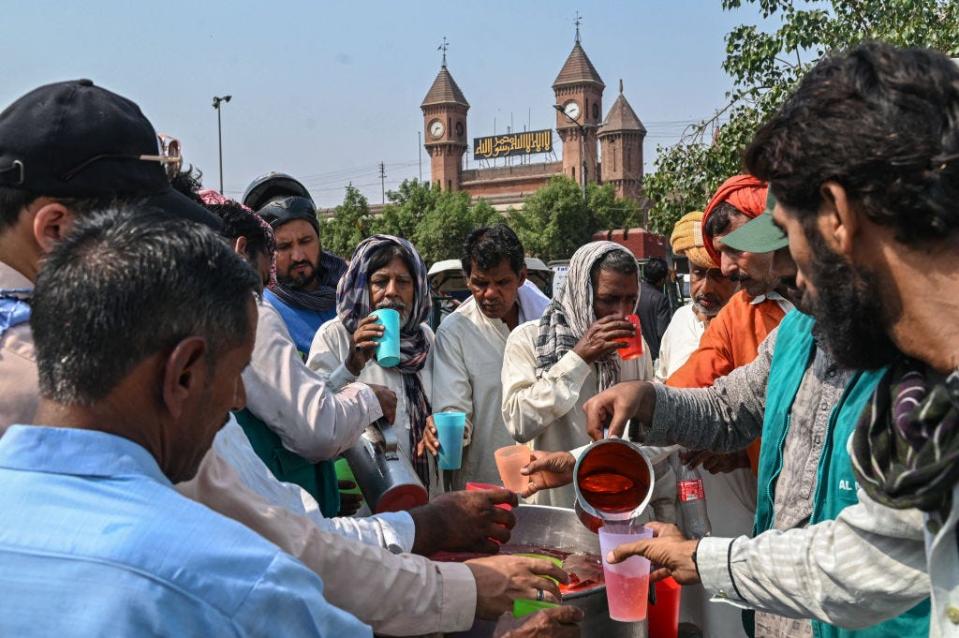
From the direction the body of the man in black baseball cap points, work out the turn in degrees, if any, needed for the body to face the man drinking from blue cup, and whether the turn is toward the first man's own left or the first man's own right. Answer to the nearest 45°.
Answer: approximately 45° to the first man's own left

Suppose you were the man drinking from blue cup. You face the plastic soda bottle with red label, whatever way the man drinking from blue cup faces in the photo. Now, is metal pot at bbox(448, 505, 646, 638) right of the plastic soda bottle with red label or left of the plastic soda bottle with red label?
right

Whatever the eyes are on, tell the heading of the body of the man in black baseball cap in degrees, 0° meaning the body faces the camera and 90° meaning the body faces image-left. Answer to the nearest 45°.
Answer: approximately 270°

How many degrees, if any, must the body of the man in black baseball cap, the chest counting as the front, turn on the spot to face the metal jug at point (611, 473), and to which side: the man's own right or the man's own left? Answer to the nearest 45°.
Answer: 0° — they already face it

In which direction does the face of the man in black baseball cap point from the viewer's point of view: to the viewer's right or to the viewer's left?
to the viewer's right
